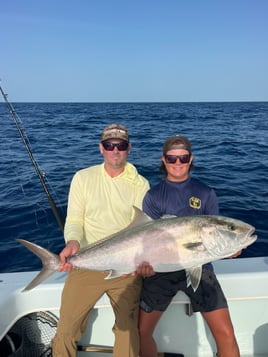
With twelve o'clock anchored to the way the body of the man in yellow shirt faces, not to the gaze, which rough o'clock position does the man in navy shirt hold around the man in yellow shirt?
The man in navy shirt is roughly at 10 o'clock from the man in yellow shirt.

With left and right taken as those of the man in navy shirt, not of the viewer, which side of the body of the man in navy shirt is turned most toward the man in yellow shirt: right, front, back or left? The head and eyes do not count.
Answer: right

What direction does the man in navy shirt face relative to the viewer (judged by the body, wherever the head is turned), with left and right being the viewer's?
facing the viewer

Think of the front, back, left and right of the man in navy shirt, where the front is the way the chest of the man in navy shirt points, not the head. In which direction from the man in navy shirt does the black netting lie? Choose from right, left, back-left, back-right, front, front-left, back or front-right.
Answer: right

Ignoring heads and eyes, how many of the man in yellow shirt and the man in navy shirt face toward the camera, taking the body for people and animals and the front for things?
2

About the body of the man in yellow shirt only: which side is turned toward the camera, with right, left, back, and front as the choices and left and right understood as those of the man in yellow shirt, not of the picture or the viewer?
front
